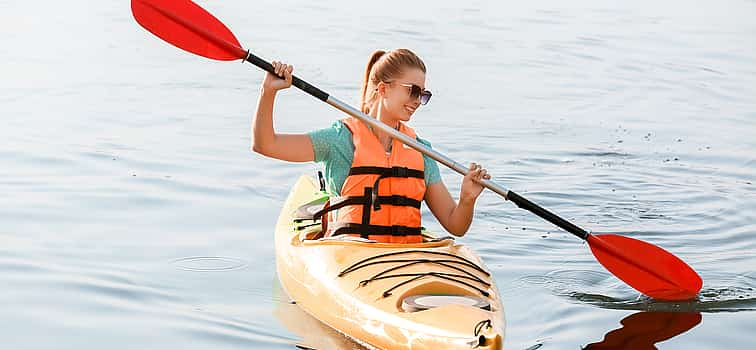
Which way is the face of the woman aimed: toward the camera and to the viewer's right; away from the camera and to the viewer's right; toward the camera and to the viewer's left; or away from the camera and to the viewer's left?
toward the camera and to the viewer's right

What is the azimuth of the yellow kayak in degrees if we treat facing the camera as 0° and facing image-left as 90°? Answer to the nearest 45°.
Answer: approximately 315°
